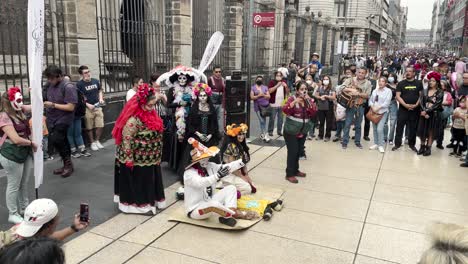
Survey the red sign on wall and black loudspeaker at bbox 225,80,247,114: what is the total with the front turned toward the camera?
2

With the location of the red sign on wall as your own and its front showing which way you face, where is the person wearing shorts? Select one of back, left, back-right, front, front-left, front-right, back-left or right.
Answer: front-right

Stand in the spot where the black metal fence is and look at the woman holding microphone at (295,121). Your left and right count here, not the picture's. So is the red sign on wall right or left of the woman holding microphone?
left

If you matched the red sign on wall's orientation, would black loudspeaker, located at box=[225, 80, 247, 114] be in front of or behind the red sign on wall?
in front

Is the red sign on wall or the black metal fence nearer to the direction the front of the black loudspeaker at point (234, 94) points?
the black metal fence

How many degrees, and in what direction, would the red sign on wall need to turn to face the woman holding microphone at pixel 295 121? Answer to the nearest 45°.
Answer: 0° — it already faces them

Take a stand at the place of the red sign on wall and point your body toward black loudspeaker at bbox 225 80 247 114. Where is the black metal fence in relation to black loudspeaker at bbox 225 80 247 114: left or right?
right

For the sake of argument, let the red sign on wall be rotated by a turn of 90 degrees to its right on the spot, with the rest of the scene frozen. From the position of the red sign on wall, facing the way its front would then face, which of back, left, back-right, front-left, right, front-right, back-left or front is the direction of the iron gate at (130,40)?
front

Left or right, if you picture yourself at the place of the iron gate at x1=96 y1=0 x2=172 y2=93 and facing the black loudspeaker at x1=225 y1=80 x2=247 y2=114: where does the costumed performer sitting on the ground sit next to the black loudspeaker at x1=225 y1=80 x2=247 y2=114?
right

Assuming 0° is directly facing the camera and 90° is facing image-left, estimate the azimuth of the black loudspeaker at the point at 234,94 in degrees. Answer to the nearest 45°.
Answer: approximately 0°

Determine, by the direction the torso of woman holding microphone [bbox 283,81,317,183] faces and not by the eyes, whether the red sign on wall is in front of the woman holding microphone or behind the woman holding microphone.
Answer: behind

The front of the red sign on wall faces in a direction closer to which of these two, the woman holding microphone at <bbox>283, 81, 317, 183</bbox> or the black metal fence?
the woman holding microphone

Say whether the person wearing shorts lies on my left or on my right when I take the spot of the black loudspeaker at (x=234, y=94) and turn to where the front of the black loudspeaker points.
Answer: on my right
